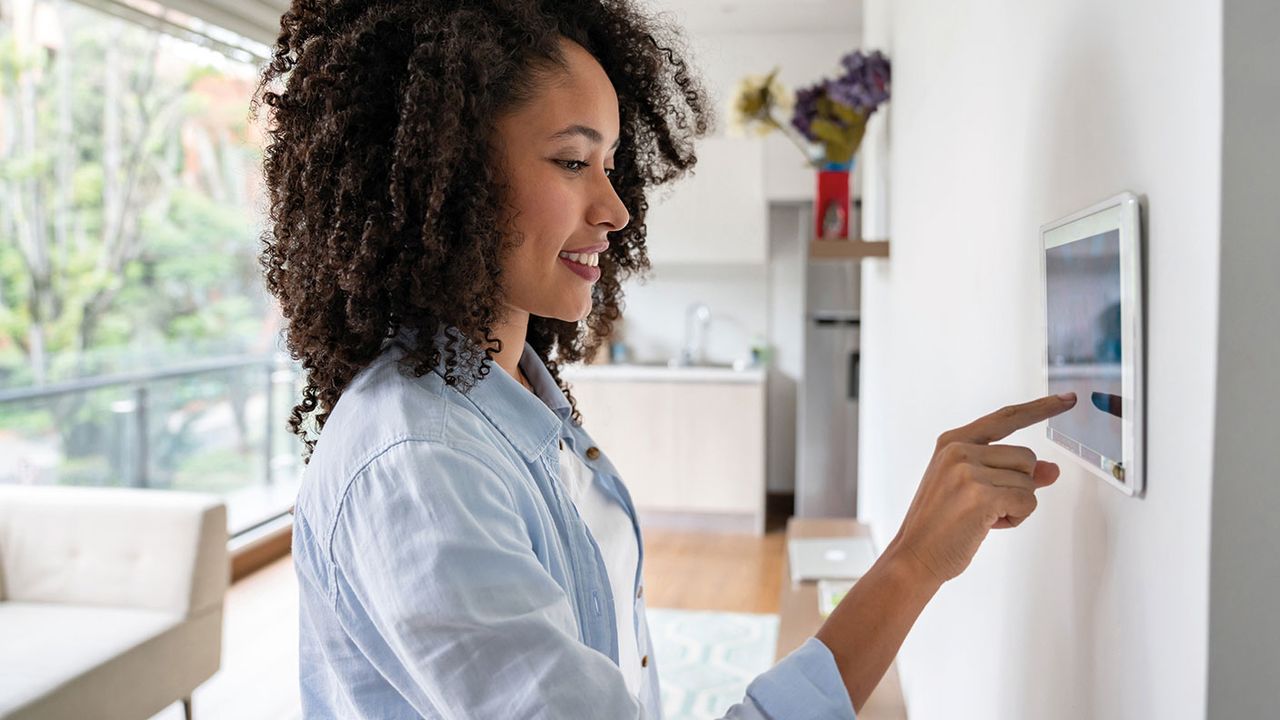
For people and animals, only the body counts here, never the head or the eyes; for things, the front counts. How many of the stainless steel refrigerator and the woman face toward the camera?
1

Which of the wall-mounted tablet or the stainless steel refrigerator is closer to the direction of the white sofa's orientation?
the wall-mounted tablet

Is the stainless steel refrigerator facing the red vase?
yes

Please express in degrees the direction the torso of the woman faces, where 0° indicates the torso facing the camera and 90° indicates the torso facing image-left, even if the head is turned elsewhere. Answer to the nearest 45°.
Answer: approximately 270°

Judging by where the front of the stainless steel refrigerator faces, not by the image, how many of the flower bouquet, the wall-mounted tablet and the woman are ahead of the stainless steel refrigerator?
3

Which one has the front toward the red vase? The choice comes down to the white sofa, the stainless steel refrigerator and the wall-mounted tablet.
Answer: the stainless steel refrigerator

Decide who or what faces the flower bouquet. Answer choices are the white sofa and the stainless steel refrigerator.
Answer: the stainless steel refrigerator

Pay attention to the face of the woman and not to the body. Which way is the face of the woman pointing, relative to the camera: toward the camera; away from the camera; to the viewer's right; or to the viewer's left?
to the viewer's right

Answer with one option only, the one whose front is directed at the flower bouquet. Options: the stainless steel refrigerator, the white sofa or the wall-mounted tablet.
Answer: the stainless steel refrigerator
